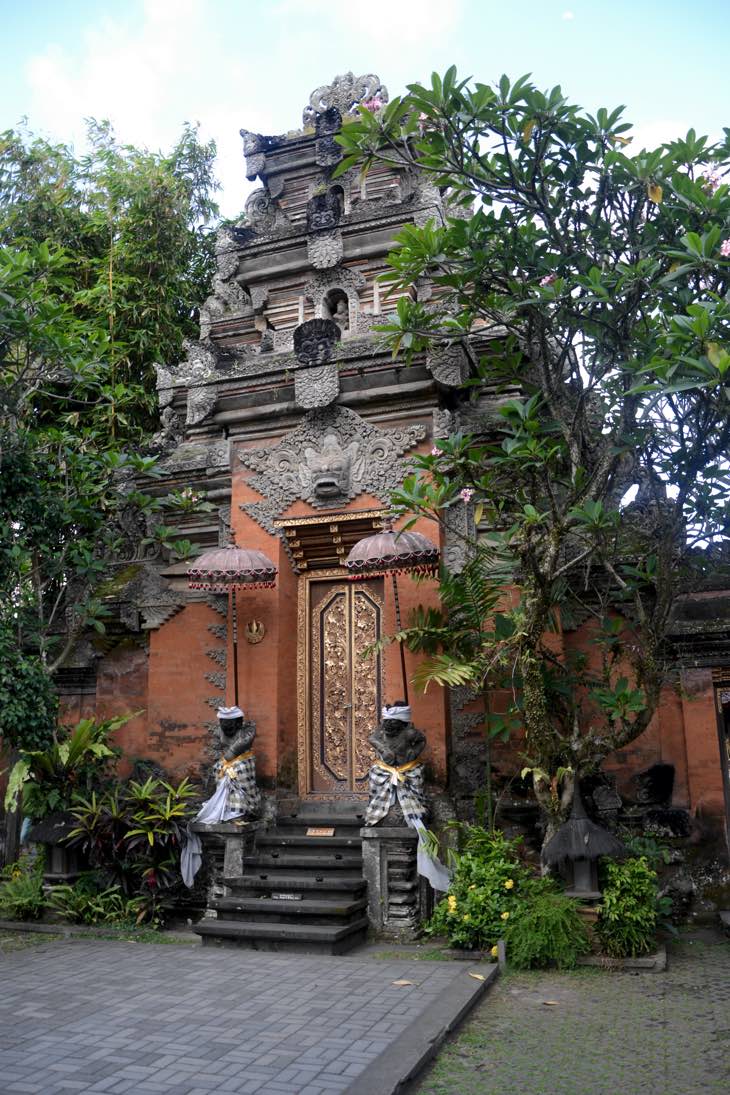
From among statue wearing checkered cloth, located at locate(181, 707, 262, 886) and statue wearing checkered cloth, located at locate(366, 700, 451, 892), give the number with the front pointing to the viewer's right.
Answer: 0

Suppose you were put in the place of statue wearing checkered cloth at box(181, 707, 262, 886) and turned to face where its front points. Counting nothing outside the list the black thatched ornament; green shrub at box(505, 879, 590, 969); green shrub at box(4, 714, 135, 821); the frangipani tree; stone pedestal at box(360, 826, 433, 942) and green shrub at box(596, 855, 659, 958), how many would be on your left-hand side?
5

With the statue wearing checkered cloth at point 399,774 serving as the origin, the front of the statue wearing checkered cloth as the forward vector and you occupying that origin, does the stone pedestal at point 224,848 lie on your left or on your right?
on your right

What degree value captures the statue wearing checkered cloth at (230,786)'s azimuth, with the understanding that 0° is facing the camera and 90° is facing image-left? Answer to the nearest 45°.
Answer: approximately 45°

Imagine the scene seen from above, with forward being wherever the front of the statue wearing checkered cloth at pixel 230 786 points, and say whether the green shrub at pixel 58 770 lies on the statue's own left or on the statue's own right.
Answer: on the statue's own right

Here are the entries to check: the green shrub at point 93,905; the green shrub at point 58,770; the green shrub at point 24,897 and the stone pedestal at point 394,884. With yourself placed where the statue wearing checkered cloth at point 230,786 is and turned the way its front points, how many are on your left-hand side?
1

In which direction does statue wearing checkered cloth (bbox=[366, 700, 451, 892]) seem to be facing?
toward the camera

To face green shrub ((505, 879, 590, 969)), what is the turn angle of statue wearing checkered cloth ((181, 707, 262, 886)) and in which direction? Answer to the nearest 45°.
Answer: approximately 90° to its left

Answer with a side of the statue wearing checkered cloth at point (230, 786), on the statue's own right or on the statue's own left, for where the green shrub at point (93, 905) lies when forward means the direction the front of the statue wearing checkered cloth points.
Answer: on the statue's own right

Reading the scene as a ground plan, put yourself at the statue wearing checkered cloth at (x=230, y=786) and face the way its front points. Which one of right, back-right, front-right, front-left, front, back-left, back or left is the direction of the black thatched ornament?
left

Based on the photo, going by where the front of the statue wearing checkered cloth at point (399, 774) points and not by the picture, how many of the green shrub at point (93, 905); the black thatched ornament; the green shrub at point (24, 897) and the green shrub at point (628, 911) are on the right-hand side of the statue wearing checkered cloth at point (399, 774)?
2
